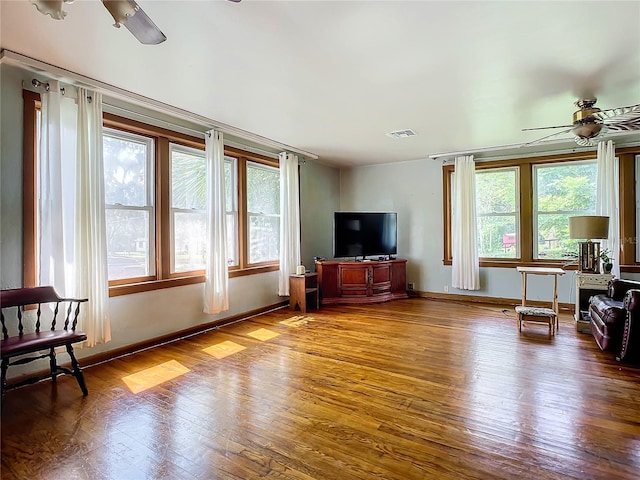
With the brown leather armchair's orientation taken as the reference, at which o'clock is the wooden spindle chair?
The wooden spindle chair is roughly at 12 o'clock from the brown leather armchair.

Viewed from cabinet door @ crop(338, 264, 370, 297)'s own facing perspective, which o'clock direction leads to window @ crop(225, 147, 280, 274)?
The window is roughly at 2 o'clock from the cabinet door.

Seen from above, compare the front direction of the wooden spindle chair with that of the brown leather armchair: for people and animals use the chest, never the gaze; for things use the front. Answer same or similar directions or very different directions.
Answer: very different directions

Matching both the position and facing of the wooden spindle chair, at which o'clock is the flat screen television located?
The flat screen television is roughly at 10 o'clock from the wooden spindle chair.

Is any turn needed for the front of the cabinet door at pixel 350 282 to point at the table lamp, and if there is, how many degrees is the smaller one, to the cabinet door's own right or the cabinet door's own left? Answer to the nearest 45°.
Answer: approximately 45° to the cabinet door's own left

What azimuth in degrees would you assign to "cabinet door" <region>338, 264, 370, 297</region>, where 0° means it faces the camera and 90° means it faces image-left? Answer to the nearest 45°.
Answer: approximately 0°
